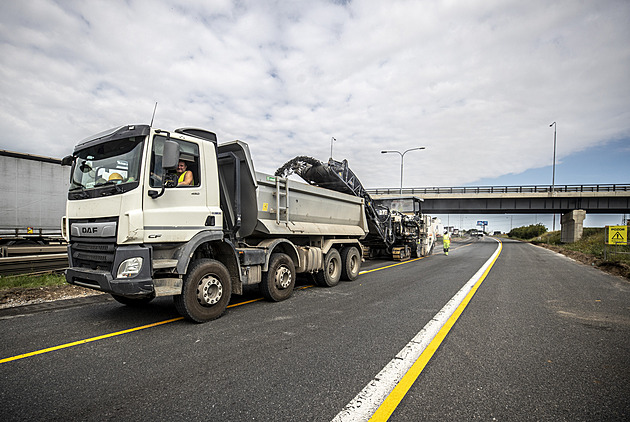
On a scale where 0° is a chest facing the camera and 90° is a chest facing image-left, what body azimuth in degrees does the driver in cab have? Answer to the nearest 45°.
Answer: approximately 45°

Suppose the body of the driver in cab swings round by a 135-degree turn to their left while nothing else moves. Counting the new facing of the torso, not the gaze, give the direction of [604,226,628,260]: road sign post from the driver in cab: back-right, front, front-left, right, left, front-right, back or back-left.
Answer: front

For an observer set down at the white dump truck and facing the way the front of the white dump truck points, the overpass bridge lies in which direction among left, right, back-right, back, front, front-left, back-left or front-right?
back

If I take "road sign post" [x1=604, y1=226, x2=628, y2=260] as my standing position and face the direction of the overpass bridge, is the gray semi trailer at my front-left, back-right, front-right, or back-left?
back-left

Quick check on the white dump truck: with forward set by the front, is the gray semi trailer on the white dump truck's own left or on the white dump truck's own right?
on the white dump truck's own right

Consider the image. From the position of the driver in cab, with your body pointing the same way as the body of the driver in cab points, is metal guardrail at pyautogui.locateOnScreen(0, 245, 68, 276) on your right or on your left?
on your right

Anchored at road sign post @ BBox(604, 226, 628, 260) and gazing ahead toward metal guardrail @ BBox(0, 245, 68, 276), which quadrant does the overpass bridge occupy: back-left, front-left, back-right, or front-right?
back-right

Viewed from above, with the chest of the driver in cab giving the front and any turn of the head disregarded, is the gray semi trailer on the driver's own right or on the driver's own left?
on the driver's own right

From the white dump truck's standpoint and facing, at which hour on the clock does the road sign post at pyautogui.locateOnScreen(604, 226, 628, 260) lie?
The road sign post is roughly at 7 o'clock from the white dump truck.
